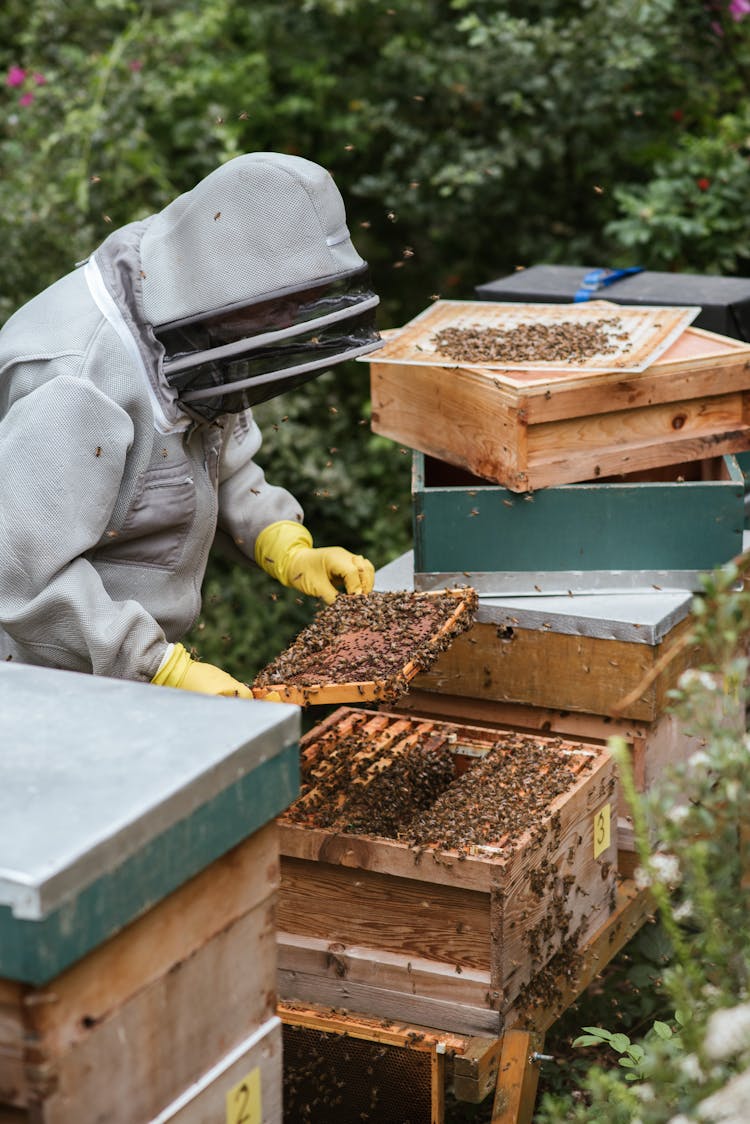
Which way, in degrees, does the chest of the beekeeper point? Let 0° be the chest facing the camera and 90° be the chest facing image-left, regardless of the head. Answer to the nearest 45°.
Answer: approximately 315°

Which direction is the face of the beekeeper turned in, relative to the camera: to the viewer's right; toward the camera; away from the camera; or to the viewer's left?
to the viewer's right

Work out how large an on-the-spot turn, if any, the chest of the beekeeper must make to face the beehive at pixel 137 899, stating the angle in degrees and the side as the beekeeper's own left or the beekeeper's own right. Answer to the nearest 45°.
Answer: approximately 45° to the beekeeper's own right

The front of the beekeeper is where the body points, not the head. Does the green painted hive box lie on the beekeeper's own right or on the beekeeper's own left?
on the beekeeper's own left
